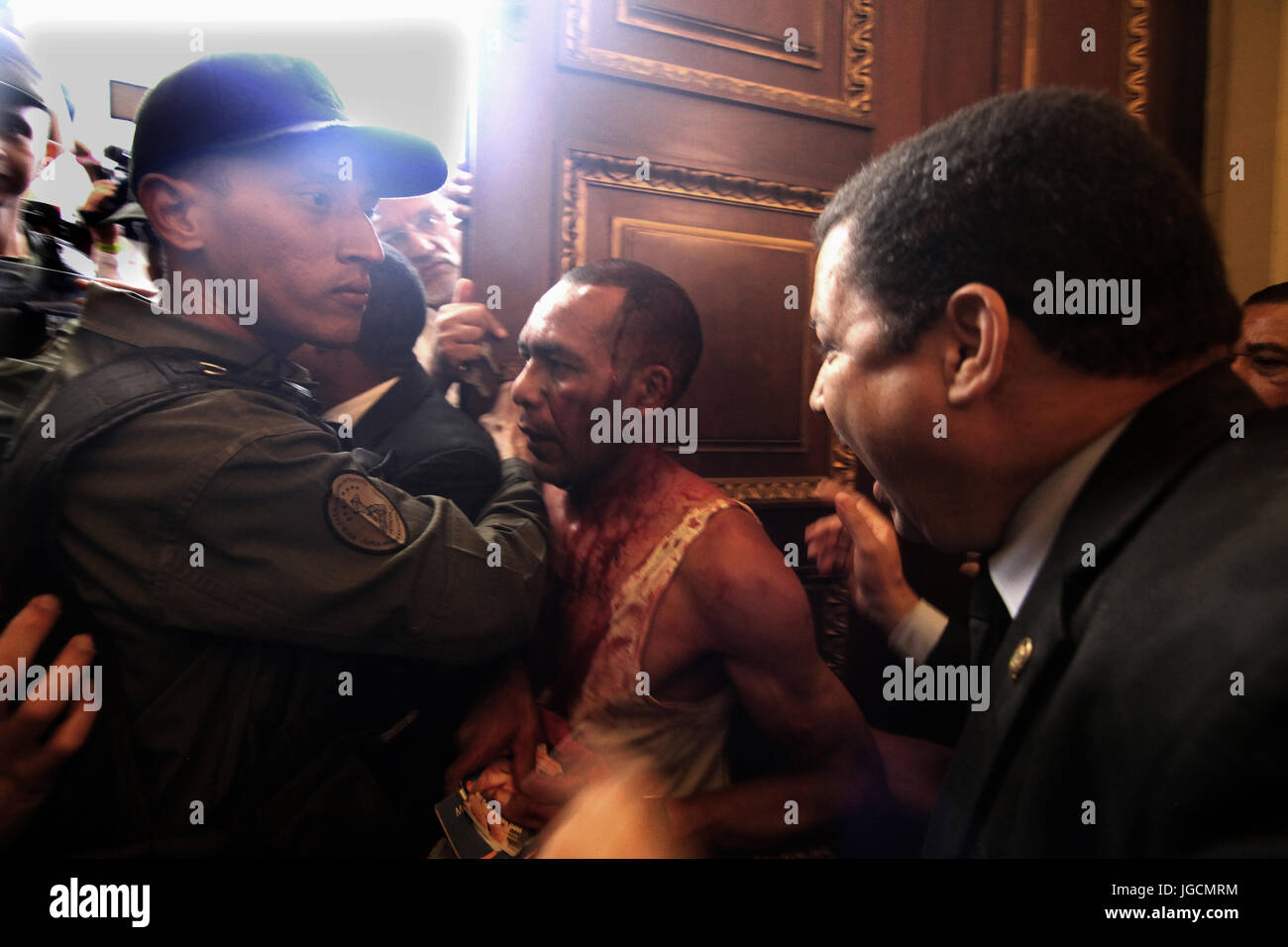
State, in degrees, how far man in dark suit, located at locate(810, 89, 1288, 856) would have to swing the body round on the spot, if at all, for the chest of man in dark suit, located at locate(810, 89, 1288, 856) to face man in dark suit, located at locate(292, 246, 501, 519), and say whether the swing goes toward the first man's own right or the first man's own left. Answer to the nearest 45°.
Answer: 0° — they already face them

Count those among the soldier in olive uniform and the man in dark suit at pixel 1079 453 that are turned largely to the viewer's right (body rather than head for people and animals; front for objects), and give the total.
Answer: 1

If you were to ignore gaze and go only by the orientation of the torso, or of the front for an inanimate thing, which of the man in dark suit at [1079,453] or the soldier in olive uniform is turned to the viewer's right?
the soldier in olive uniform

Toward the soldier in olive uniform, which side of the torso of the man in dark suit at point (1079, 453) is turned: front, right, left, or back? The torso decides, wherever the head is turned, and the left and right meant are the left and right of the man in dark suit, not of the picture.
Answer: front

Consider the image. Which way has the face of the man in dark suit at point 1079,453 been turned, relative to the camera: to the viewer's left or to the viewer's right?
to the viewer's left

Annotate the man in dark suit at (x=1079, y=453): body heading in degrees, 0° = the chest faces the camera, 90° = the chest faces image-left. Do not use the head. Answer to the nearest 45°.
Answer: approximately 90°

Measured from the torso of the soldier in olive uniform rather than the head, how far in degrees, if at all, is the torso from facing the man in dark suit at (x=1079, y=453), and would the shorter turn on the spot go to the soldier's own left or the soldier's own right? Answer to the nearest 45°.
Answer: approximately 45° to the soldier's own right

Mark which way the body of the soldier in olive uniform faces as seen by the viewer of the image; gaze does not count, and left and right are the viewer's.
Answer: facing to the right of the viewer
